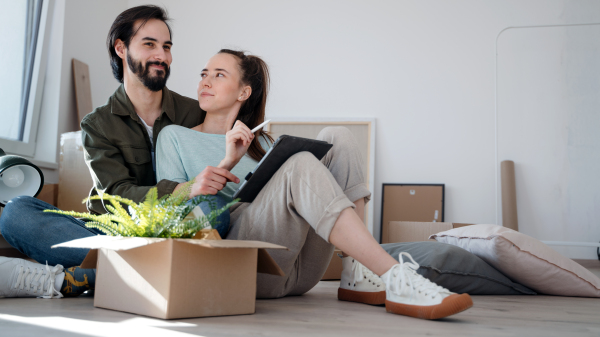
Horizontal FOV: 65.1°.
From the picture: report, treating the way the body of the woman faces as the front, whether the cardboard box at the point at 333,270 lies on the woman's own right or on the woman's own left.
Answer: on the woman's own left

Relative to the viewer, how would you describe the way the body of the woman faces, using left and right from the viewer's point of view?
facing the viewer and to the right of the viewer

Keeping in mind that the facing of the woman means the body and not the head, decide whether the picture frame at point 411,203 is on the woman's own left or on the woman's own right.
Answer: on the woman's own left

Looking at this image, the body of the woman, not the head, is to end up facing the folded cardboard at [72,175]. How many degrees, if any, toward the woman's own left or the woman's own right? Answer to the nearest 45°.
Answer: approximately 180°

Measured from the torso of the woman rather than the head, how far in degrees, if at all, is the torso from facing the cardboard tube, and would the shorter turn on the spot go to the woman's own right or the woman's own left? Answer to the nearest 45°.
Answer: approximately 90° to the woman's own left

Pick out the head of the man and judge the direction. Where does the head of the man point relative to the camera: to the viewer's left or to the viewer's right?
to the viewer's right

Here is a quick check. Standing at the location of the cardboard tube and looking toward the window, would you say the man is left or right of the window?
left

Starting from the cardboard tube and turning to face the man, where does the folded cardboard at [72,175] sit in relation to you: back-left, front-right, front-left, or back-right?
front-right
